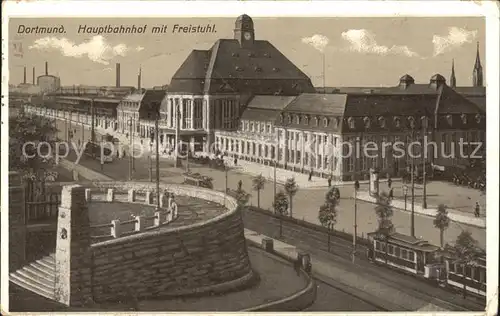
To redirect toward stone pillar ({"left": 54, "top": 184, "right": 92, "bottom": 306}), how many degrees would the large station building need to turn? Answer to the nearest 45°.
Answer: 0° — it already faces it
